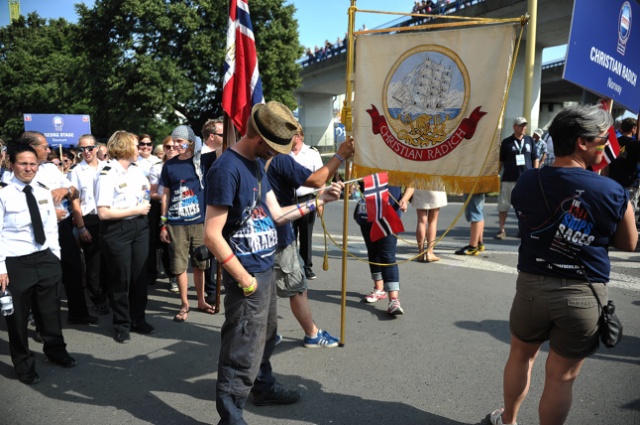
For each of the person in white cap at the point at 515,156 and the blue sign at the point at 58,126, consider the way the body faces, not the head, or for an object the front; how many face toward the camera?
2

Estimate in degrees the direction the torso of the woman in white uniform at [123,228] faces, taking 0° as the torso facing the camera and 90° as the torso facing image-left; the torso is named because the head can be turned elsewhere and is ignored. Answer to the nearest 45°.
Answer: approximately 315°

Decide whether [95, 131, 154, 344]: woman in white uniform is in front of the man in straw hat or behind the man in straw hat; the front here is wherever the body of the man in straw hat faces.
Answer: behind

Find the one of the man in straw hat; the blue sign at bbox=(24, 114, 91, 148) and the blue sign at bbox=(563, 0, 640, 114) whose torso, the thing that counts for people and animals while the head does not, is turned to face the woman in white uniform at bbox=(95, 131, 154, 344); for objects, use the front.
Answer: the blue sign at bbox=(24, 114, 91, 148)

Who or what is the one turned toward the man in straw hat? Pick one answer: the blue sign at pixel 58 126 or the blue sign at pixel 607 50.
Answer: the blue sign at pixel 58 126

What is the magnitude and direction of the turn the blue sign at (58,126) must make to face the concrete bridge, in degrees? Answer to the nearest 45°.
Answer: approximately 90° to its left

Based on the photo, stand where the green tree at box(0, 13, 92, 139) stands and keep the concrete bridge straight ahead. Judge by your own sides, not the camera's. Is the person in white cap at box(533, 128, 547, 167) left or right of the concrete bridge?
right

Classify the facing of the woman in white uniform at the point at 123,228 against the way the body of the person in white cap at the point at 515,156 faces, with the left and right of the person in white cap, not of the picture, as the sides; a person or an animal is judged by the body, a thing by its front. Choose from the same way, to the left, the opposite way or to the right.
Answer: to the left

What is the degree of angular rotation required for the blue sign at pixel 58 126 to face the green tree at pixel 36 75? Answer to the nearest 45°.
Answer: approximately 180°

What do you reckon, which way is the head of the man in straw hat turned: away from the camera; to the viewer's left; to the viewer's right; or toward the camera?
to the viewer's right

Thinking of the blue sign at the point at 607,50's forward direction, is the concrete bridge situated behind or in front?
behind
